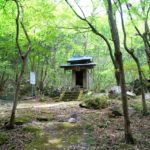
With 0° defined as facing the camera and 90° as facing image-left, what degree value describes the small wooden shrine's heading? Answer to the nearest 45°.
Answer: approximately 45°

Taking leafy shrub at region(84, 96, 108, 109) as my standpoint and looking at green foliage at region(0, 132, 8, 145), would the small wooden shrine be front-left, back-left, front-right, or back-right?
back-right

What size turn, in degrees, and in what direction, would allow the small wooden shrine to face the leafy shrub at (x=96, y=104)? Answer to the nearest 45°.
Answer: approximately 45° to its left
